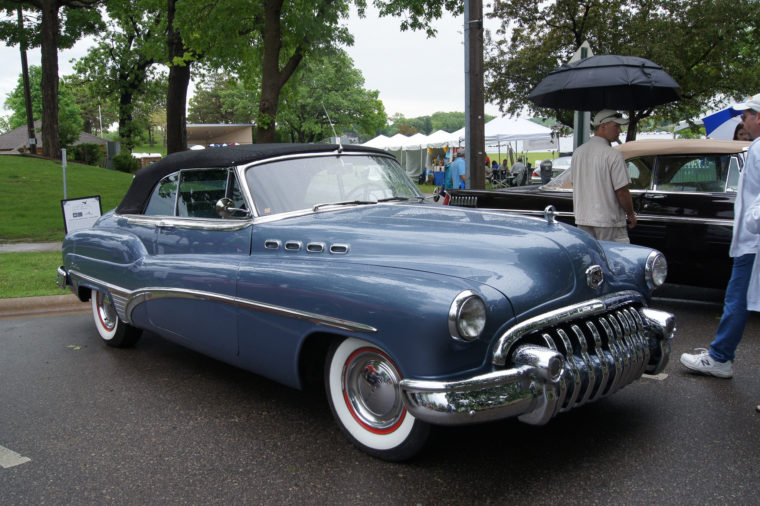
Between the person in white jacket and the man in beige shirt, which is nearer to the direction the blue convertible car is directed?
the person in white jacket

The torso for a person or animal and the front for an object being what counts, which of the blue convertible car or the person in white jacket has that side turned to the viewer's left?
the person in white jacket

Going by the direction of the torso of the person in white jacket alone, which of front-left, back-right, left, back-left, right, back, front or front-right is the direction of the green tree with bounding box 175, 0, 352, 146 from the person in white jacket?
front-right

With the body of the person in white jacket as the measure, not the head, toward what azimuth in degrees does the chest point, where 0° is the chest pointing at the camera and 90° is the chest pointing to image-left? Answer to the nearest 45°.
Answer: approximately 90°

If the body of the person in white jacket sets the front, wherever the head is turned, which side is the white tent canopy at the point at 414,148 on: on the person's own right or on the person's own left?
on the person's own right

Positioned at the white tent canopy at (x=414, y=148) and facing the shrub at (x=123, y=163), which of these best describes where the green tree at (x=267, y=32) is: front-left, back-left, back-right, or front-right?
front-left

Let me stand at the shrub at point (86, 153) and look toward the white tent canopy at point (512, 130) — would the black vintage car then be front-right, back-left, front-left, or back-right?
front-right

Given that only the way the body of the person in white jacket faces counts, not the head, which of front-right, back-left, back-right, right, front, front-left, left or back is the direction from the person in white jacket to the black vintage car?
right

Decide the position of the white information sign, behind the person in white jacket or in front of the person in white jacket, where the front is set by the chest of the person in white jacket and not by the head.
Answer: in front

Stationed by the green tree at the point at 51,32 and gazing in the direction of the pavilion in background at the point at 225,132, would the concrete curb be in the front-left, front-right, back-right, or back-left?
back-right

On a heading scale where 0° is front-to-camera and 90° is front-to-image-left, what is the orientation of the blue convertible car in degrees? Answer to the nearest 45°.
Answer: approximately 315°
